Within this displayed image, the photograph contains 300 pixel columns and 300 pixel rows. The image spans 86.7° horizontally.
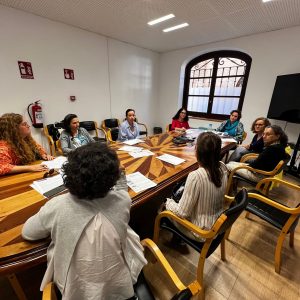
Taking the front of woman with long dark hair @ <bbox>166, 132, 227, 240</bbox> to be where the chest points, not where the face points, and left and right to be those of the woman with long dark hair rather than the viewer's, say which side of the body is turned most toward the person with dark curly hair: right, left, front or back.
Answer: left

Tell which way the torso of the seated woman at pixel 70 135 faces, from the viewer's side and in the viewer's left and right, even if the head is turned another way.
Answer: facing the viewer and to the right of the viewer

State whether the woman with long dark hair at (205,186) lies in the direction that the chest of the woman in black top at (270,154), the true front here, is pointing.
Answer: no

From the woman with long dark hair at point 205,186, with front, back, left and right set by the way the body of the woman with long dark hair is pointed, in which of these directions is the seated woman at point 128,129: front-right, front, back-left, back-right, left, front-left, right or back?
front

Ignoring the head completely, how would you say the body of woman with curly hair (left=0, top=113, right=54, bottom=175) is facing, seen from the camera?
to the viewer's right

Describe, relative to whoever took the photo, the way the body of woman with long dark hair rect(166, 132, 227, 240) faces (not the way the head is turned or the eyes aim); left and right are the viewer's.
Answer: facing away from the viewer and to the left of the viewer

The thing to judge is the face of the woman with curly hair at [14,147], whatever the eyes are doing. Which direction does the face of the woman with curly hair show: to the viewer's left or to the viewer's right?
to the viewer's right

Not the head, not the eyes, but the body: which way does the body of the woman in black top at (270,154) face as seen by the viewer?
to the viewer's left

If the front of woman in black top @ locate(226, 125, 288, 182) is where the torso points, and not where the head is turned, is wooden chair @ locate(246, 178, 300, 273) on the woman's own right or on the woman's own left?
on the woman's own left

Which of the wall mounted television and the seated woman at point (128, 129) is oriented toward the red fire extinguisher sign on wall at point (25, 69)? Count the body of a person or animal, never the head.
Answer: the wall mounted television

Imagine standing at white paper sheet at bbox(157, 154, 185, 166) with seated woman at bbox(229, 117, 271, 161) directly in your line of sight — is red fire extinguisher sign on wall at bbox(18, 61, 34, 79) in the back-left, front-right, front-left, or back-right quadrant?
back-left

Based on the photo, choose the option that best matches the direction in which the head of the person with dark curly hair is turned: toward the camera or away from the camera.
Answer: away from the camera

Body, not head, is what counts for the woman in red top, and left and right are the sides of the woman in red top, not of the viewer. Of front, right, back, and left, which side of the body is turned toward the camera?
front

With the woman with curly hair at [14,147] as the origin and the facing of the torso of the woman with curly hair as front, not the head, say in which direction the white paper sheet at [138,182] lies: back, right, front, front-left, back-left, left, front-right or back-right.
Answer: front-right

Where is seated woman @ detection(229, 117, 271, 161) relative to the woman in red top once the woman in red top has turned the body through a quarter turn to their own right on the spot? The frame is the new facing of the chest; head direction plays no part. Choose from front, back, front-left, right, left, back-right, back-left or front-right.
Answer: back-left

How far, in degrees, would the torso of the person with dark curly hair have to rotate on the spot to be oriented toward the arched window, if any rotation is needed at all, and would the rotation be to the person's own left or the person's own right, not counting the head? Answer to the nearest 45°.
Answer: approximately 45° to the person's own right

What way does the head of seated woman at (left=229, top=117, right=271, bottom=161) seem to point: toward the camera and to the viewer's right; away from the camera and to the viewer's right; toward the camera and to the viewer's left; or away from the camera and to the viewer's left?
toward the camera and to the viewer's left

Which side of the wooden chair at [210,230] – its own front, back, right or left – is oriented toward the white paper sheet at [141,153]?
front

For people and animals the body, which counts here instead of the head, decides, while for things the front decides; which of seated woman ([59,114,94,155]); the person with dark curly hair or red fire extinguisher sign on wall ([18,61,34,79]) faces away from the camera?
the person with dark curly hair

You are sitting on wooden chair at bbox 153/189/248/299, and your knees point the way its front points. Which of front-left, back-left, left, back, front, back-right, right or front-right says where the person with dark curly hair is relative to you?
left

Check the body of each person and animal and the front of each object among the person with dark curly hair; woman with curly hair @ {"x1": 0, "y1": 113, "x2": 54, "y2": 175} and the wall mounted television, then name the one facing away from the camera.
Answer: the person with dark curly hair
